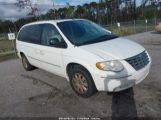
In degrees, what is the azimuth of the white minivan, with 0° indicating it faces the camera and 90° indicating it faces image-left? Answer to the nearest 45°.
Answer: approximately 315°
